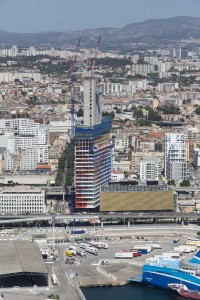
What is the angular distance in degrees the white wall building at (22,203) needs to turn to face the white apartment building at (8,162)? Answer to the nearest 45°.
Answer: approximately 180°

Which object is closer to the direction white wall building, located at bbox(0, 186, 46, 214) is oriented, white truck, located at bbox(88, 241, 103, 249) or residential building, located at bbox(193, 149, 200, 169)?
the white truck

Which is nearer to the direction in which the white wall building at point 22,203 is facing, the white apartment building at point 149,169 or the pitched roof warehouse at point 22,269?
the pitched roof warehouse

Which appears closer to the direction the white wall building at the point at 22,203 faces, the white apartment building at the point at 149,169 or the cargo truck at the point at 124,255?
the cargo truck

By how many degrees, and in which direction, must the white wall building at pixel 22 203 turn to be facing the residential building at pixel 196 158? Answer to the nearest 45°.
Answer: approximately 135° to its left

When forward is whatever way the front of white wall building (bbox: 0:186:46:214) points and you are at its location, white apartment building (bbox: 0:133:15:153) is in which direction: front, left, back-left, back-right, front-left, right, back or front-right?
back

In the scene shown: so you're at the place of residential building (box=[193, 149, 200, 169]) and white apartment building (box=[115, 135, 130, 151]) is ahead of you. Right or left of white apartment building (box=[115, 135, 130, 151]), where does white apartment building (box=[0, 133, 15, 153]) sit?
left

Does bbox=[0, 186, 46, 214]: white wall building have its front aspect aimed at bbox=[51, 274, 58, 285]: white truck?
yes

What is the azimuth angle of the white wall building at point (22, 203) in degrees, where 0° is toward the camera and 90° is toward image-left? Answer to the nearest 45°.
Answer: approximately 0°

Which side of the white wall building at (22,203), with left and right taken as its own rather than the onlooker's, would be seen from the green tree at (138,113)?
back

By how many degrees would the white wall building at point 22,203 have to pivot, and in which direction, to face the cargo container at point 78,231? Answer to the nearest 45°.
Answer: approximately 45° to its left

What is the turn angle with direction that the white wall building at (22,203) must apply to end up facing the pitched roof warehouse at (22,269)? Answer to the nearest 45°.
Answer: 0° — it already faces it
